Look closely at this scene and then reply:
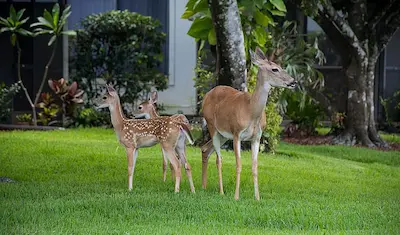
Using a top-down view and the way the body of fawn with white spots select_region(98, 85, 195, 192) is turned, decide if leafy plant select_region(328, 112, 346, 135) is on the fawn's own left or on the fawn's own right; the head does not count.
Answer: on the fawn's own right

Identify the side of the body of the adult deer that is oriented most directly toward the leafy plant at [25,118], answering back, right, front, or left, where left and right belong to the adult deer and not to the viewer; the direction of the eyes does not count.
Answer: back

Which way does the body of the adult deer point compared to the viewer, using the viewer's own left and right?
facing the viewer and to the right of the viewer

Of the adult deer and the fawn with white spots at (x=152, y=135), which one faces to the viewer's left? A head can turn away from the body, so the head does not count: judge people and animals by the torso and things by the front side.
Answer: the fawn with white spots

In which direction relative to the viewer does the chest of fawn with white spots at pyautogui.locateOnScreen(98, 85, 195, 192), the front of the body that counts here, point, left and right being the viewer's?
facing to the left of the viewer

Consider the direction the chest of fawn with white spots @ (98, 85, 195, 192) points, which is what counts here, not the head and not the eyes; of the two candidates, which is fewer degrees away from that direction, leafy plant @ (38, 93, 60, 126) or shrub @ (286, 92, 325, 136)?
the leafy plant

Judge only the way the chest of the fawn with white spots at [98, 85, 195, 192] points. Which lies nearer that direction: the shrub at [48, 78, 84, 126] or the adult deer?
the shrub

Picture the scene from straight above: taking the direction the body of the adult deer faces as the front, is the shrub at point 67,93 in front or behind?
behind

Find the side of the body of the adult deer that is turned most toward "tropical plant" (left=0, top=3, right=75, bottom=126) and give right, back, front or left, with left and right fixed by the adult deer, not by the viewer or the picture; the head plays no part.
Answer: back

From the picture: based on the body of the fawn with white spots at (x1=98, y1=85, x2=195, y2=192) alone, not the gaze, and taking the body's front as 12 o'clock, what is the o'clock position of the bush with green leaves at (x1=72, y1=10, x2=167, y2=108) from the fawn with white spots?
The bush with green leaves is roughly at 3 o'clock from the fawn with white spots.

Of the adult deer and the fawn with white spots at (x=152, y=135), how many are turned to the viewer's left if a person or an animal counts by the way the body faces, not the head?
1
